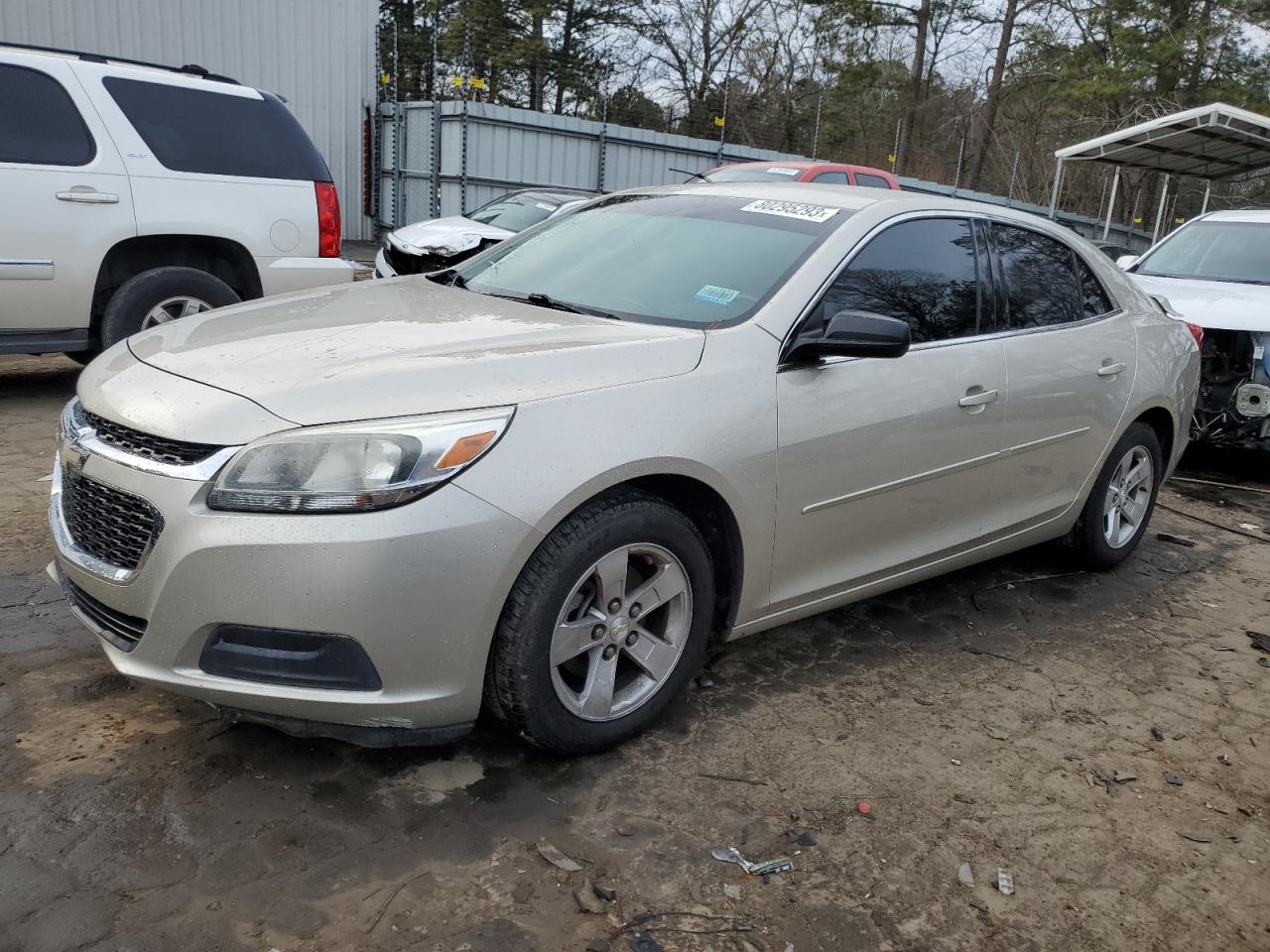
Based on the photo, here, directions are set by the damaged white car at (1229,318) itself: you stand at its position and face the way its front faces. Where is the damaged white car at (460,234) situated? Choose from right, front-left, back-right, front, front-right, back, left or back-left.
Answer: right

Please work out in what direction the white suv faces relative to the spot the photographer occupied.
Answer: facing to the left of the viewer

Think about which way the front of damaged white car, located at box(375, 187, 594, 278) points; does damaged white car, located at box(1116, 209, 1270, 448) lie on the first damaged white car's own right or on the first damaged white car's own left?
on the first damaged white car's own left

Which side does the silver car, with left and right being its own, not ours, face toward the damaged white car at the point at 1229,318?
back

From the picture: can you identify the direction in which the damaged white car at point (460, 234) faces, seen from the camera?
facing the viewer and to the left of the viewer

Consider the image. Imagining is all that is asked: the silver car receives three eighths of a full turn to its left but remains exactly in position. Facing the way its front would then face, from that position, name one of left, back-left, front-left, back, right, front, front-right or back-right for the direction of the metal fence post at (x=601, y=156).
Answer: left

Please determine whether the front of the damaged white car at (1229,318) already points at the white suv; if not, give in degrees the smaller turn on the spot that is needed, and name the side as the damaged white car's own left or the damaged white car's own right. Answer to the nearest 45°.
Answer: approximately 45° to the damaged white car's own right

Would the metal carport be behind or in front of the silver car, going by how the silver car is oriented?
behind

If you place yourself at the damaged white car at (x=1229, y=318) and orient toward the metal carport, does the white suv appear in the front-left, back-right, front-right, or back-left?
back-left
